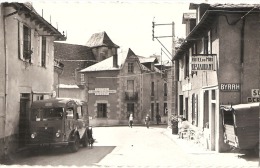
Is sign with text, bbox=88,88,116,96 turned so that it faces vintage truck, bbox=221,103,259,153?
yes

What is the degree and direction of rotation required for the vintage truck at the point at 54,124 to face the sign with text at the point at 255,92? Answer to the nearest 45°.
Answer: approximately 135° to its left

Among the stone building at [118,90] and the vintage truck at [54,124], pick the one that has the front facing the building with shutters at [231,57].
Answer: the stone building

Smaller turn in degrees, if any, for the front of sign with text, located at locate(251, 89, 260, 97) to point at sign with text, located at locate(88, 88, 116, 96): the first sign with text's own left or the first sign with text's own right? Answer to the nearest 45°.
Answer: approximately 135° to the first sign with text's own right

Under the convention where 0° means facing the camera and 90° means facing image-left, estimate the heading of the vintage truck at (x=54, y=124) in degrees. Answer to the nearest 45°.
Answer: approximately 45°

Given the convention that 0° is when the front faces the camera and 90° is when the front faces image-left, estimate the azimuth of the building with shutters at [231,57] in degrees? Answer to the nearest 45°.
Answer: approximately 45°
